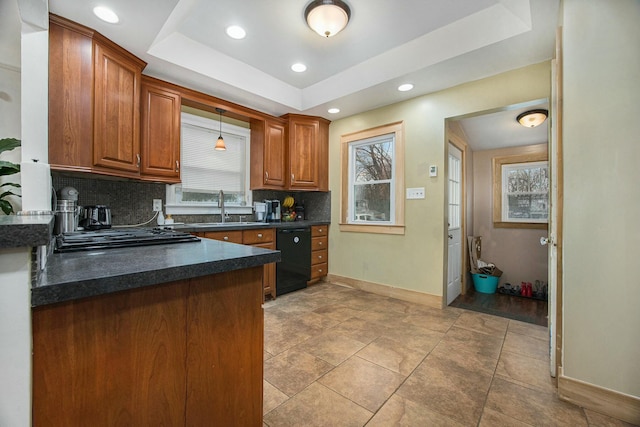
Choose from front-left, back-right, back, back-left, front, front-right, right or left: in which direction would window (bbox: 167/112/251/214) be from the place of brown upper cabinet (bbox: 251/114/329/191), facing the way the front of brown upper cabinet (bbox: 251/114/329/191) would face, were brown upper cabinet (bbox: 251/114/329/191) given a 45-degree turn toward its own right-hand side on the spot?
right

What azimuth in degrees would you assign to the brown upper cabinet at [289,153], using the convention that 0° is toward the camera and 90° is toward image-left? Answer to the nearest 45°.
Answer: approximately 315°

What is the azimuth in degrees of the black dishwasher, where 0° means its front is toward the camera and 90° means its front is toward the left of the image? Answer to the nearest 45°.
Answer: approximately 315°

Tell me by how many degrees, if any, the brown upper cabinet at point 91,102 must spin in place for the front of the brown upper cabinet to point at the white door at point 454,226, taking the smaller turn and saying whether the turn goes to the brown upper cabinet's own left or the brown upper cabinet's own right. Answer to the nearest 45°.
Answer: approximately 45° to the brown upper cabinet's own left

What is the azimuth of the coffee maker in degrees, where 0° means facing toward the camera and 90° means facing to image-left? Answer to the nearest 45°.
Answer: approximately 315°

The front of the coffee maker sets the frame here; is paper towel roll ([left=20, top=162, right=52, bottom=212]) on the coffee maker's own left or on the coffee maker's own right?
on the coffee maker's own right

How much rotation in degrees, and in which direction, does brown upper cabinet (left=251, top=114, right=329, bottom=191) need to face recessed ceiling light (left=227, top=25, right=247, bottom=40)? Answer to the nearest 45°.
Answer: approximately 45° to its right

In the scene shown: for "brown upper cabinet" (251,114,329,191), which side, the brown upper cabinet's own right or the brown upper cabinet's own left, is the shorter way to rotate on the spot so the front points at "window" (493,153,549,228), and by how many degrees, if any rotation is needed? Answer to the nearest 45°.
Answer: approximately 45° to the brown upper cabinet's own left
